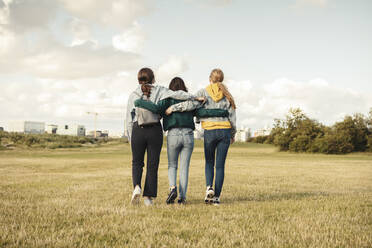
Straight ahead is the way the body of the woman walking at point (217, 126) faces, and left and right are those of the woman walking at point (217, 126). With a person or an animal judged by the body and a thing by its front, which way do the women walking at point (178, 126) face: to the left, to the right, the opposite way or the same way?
the same way

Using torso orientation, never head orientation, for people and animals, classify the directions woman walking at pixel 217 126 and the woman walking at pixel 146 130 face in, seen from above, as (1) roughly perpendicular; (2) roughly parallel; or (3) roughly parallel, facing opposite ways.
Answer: roughly parallel

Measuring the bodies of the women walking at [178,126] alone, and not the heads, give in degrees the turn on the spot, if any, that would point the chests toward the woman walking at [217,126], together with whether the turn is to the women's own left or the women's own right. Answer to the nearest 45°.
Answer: approximately 90° to the women's own right

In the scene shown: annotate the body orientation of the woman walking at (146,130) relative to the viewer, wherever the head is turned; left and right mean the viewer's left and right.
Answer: facing away from the viewer

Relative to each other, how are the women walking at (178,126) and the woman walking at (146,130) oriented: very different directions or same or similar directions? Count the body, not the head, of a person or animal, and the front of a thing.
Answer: same or similar directions

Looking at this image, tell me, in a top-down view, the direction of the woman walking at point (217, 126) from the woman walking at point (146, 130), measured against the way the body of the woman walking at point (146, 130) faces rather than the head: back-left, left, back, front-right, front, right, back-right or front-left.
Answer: right

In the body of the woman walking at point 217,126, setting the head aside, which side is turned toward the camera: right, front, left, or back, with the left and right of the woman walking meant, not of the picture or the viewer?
back

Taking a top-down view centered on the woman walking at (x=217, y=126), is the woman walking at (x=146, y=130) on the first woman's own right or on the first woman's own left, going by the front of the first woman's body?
on the first woman's own left

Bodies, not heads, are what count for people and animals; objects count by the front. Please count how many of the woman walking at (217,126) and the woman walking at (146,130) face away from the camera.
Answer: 2

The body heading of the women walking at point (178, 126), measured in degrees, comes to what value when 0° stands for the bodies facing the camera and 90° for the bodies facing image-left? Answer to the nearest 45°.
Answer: approximately 180°
